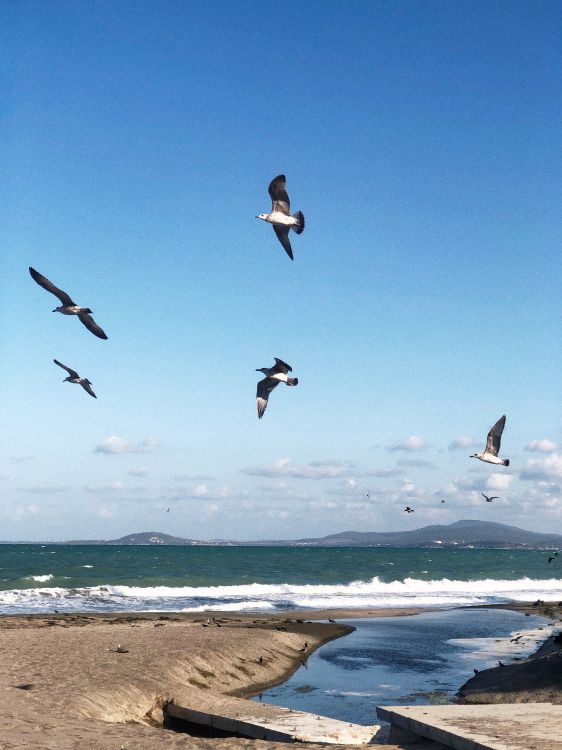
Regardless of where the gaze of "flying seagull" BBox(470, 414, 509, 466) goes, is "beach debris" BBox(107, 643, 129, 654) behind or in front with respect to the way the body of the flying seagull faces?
in front

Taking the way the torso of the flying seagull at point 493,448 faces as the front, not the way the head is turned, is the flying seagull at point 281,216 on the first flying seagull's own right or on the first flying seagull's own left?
on the first flying seagull's own left

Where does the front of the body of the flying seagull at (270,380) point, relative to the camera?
to the viewer's left

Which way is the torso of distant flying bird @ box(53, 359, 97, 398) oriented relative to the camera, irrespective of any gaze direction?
to the viewer's left

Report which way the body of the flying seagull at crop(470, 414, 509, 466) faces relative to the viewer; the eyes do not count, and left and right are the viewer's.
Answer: facing to the left of the viewer

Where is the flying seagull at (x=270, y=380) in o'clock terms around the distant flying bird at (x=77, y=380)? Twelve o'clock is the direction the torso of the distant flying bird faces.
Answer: The flying seagull is roughly at 7 o'clock from the distant flying bird.

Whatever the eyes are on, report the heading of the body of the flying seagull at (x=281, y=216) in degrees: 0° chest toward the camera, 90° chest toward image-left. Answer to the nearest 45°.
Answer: approximately 90°

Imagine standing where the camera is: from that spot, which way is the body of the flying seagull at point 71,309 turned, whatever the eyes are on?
to the viewer's left
